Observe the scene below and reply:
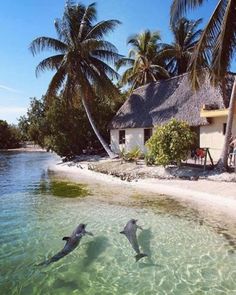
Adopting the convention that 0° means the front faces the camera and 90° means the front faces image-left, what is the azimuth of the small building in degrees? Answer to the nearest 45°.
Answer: approximately 0°

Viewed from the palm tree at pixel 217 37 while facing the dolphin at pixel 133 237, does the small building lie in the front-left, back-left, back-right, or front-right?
back-right

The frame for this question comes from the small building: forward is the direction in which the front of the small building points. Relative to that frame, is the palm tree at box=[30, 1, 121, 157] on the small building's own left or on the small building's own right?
on the small building's own right

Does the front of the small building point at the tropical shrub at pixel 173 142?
yes

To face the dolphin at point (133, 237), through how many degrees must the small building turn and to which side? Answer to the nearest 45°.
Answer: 0° — it already faces it

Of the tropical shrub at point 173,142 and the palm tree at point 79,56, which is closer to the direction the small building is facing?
the tropical shrub

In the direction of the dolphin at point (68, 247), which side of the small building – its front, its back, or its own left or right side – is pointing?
front
